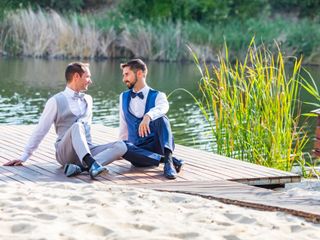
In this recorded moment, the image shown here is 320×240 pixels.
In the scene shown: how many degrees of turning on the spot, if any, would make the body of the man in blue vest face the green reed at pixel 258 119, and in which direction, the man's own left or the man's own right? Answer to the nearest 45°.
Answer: approximately 135° to the man's own left

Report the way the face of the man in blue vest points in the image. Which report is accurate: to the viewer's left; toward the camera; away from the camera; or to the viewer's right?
to the viewer's left

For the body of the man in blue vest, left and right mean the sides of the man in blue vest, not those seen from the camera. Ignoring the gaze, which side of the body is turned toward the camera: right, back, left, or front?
front
